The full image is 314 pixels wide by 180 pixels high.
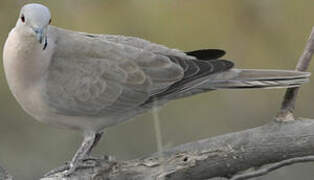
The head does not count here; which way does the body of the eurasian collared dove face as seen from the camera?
to the viewer's left

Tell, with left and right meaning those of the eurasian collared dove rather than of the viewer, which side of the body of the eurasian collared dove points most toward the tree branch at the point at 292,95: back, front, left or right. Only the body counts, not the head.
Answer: back
